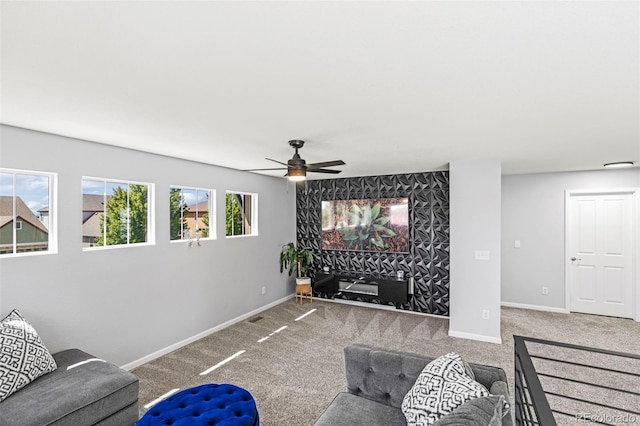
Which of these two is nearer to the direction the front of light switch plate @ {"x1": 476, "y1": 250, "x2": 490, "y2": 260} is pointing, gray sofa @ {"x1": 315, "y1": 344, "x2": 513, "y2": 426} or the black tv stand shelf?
the gray sofa

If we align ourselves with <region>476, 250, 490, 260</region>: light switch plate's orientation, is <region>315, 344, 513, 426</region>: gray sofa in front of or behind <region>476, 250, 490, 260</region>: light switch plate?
in front

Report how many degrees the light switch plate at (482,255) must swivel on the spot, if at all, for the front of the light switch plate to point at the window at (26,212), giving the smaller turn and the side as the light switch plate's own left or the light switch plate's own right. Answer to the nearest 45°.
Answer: approximately 45° to the light switch plate's own right

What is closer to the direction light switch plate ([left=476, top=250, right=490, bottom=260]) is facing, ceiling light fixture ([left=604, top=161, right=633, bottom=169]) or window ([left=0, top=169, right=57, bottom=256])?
the window

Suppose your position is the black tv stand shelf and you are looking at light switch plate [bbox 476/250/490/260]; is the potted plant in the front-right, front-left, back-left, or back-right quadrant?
back-right

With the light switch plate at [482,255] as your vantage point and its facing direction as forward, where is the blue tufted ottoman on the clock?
The blue tufted ottoman is roughly at 1 o'clock from the light switch plate.

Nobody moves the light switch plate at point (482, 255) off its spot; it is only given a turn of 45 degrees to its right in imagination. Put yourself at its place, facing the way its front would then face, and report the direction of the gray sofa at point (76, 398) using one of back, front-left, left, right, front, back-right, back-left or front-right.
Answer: front

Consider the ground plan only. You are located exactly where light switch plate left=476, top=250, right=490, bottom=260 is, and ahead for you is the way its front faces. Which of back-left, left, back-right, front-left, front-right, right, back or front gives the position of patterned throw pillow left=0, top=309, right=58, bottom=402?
front-right

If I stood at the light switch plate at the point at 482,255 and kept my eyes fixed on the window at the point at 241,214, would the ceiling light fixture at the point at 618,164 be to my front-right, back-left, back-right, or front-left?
back-right

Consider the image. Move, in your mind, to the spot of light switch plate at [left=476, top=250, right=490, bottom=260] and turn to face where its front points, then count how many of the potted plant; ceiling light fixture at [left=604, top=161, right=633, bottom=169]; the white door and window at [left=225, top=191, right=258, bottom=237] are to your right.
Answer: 2

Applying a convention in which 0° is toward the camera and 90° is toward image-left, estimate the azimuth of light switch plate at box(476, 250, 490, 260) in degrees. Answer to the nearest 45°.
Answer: approximately 0°

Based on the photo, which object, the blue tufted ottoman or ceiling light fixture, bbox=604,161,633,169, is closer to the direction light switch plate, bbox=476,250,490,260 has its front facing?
the blue tufted ottoman

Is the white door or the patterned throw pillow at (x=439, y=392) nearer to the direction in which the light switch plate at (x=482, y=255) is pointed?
the patterned throw pillow

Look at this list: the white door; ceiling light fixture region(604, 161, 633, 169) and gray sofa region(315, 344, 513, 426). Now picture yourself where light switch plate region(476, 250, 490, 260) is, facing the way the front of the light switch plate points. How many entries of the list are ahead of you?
1

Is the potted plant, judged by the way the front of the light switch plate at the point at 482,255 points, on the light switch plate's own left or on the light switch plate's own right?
on the light switch plate's own right

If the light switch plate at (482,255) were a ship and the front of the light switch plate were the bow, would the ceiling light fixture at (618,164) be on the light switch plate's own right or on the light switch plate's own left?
on the light switch plate's own left
